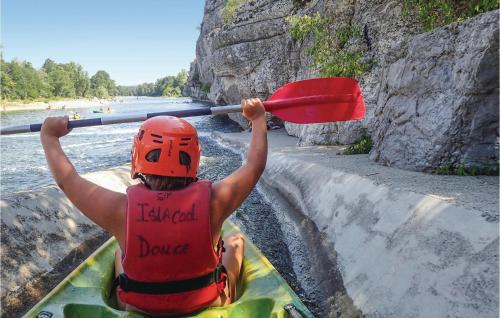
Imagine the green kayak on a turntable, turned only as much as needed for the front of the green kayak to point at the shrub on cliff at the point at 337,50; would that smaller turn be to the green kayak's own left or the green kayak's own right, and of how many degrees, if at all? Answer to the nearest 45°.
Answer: approximately 45° to the green kayak's own right

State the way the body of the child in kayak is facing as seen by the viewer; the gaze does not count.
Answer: away from the camera

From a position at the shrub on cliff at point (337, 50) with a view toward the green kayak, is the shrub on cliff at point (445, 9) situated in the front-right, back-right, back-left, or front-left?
front-left

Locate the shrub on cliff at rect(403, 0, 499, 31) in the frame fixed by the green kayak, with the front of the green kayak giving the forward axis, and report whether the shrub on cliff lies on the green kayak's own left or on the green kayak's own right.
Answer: on the green kayak's own right

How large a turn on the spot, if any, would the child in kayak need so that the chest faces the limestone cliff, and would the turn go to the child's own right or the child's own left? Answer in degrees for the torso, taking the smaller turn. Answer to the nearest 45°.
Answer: approximately 45° to the child's own right

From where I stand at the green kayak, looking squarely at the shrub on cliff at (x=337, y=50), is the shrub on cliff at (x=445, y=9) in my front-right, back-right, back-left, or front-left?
front-right

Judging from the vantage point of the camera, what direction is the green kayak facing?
facing away from the viewer

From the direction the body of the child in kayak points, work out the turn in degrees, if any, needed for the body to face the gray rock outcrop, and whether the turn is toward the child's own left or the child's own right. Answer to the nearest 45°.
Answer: approximately 45° to the child's own right

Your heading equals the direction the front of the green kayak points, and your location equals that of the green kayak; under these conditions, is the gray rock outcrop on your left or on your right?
on your right

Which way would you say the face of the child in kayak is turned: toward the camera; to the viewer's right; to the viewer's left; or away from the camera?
away from the camera

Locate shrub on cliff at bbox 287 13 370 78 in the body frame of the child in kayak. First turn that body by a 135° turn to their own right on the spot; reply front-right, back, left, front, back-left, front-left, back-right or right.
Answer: left
